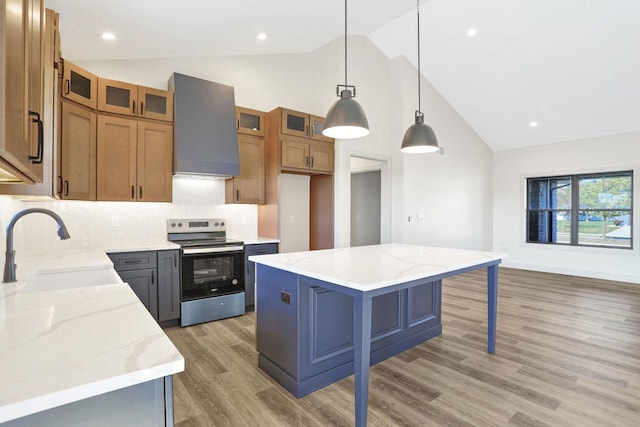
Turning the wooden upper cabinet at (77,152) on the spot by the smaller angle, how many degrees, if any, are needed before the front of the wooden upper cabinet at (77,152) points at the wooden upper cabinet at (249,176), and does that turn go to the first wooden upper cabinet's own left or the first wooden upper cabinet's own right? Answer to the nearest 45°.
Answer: approximately 45° to the first wooden upper cabinet's own left

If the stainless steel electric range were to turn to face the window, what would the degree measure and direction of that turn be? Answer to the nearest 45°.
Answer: approximately 45° to its left

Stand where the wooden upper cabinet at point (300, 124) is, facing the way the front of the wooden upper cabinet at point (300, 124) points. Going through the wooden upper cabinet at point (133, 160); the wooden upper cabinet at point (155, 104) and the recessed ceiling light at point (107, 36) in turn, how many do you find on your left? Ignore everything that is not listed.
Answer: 0

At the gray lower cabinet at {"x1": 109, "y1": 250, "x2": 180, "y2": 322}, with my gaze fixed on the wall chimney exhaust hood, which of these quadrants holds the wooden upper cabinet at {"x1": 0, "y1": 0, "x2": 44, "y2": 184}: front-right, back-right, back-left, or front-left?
back-right

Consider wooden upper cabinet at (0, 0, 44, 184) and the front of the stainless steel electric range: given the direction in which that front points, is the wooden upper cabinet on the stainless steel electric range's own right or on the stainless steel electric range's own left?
on the stainless steel electric range's own right

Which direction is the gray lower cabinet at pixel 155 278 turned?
toward the camera

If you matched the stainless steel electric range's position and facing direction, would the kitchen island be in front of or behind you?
in front

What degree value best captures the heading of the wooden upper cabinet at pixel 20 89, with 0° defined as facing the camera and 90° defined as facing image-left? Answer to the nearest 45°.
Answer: approximately 270°

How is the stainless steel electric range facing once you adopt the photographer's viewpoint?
facing the viewer and to the right of the viewer

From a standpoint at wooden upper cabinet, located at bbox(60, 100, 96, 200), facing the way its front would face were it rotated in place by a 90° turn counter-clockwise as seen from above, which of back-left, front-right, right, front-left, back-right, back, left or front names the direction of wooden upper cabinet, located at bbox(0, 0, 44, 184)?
back-right

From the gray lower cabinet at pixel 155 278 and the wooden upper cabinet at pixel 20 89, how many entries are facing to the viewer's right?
1
